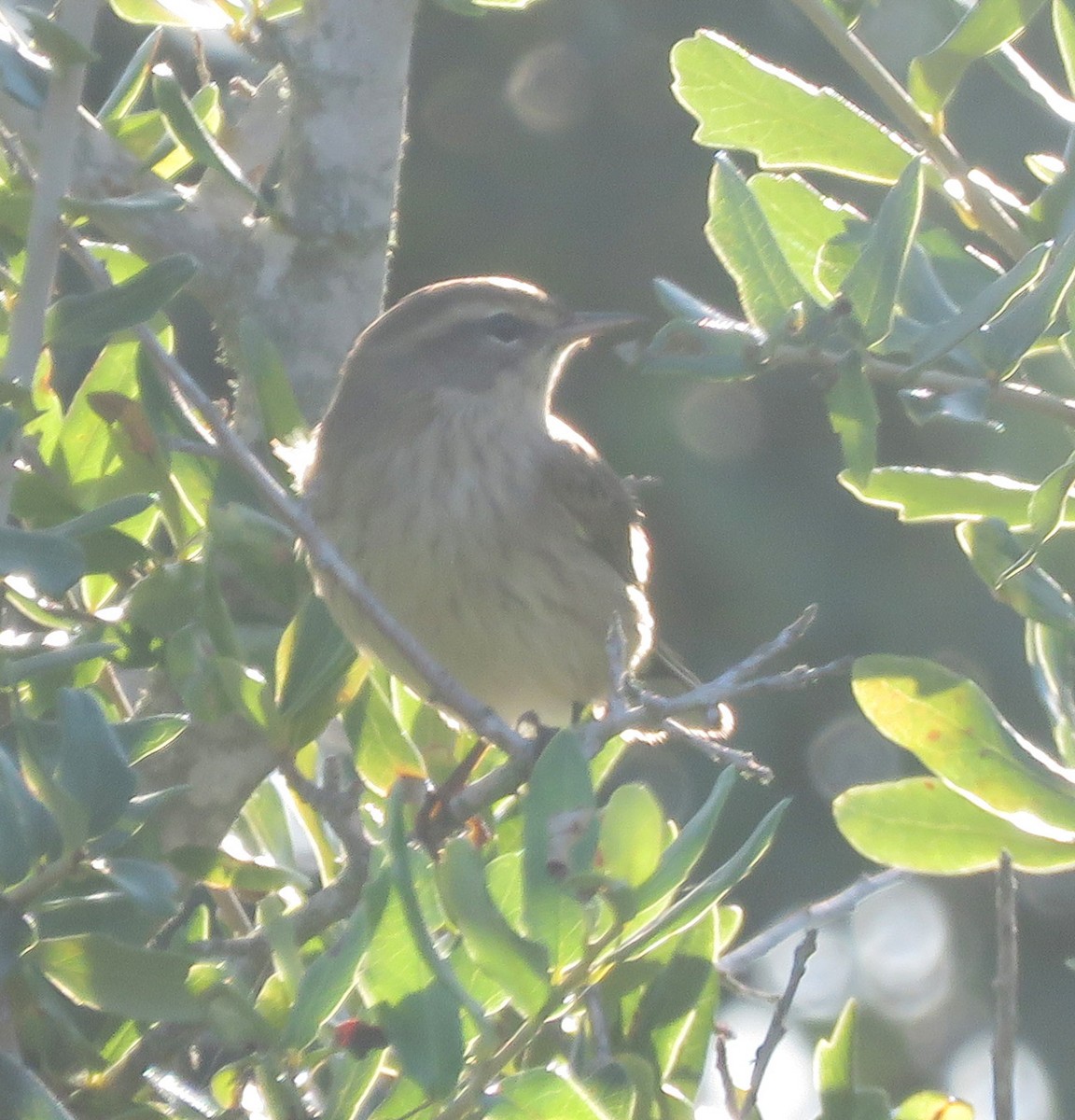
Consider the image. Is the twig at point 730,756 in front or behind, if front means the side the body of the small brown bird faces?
in front

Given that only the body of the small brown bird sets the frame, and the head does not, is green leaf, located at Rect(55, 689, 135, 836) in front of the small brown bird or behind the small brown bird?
in front

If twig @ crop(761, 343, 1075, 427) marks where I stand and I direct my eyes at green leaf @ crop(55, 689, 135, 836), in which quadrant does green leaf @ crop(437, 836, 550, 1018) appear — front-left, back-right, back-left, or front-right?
front-left

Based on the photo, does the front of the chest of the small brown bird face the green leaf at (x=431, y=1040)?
yes

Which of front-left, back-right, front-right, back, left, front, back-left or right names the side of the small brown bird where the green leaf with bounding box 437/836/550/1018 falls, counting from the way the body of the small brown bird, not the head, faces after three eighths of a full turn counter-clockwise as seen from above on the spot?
back-right

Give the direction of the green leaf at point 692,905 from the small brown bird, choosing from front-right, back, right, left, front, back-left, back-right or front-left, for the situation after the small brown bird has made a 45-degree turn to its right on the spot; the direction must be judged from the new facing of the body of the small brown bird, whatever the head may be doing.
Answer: front-left

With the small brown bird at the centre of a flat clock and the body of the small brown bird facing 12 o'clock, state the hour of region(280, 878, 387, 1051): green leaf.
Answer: The green leaf is roughly at 12 o'clock from the small brown bird.

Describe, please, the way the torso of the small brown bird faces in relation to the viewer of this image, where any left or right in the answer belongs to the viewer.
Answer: facing the viewer

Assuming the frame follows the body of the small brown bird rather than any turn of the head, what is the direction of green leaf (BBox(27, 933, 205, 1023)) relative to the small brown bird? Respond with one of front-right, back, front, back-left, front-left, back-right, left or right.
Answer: front
